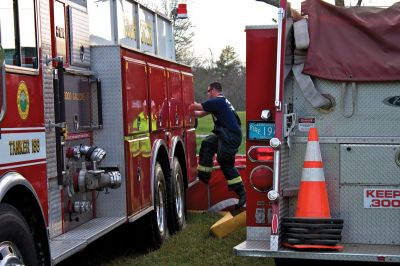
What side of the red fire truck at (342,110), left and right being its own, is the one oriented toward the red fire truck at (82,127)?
left

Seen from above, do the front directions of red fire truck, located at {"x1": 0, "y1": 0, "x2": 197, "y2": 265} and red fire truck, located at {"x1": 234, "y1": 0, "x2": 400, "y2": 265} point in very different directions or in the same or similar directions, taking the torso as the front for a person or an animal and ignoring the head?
very different directions

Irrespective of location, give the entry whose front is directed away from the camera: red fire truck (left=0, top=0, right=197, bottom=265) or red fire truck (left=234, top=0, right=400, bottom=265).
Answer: red fire truck (left=234, top=0, right=400, bottom=265)

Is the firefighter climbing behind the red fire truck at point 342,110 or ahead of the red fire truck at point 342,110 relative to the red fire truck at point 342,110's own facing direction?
ahead

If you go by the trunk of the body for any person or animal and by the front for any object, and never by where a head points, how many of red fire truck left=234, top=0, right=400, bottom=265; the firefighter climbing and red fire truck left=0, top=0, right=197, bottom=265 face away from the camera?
1

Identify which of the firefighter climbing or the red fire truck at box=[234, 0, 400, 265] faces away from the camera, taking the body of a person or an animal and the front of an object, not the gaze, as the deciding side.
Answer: the red fire truck

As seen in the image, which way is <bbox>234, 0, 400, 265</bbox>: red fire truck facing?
away from the camera

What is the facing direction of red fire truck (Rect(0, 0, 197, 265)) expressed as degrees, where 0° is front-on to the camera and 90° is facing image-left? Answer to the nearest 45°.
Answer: approximately 45°

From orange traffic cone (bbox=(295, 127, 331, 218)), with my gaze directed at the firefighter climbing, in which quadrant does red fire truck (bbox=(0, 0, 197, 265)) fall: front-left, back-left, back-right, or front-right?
front-left

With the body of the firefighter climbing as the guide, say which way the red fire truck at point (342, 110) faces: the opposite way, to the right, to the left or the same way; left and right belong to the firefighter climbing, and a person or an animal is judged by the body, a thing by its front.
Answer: to the right

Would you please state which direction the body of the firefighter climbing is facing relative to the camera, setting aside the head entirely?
to the viewer's left

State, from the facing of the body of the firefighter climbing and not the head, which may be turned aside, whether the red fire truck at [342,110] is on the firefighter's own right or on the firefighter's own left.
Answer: on the firefighter's own left

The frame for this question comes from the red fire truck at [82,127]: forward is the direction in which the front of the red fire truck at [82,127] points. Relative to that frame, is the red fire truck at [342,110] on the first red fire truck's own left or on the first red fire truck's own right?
on the first red fire truck's own left

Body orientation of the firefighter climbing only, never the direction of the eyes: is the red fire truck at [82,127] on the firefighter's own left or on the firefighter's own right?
on the firefighter's own left
